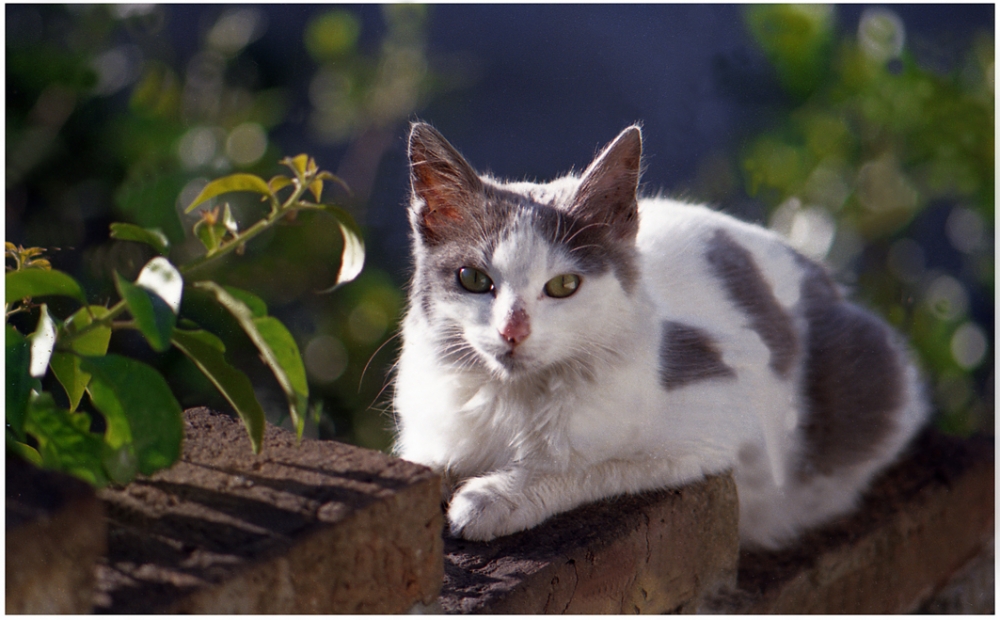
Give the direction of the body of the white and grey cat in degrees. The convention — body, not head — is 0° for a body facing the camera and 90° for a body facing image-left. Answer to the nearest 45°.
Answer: approximately 45°

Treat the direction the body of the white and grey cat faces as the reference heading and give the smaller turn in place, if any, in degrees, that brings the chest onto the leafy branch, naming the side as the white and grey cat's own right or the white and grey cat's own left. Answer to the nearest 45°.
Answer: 0° — it already faces it
